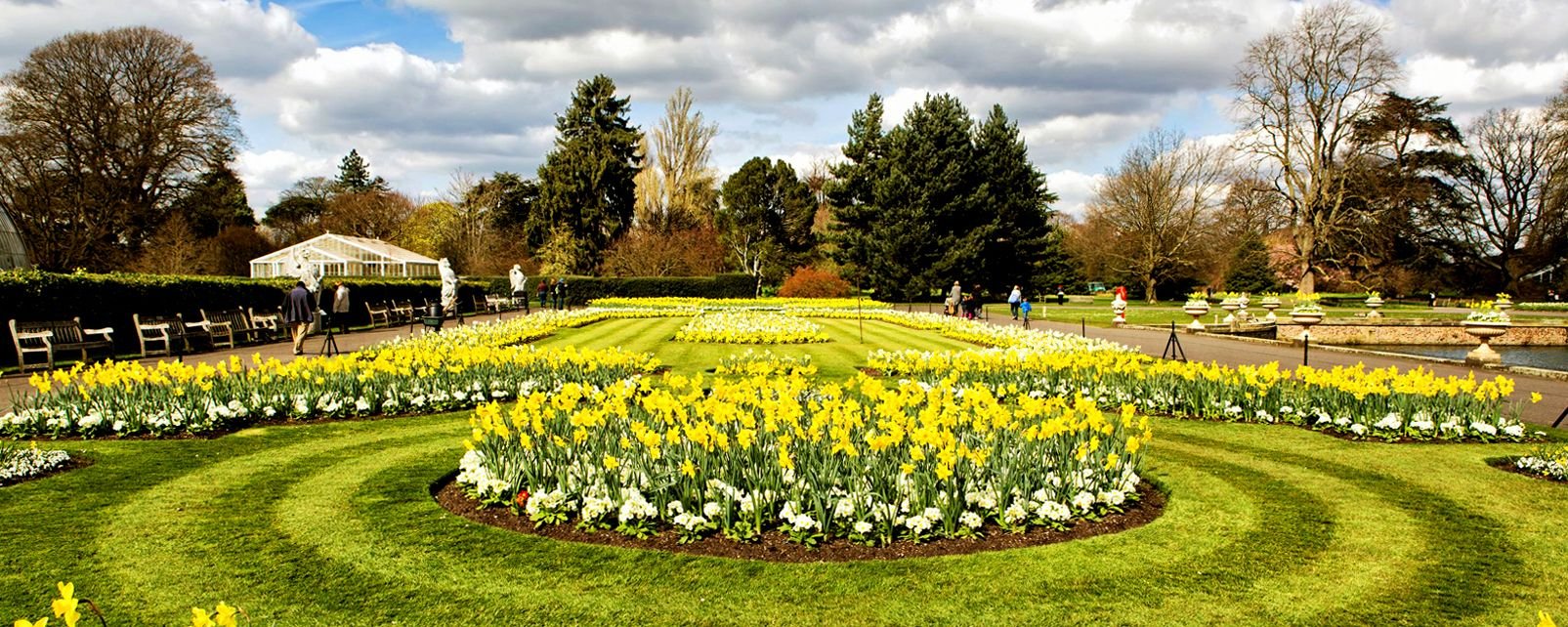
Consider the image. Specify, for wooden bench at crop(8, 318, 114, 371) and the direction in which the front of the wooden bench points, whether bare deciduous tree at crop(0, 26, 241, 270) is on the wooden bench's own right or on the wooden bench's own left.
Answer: on the wooden bench's own left

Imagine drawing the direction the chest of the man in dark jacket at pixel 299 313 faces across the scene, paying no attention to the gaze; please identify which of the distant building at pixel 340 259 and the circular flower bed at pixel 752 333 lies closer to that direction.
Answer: the distant building

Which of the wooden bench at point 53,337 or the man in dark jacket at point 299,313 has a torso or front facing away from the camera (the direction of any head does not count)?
the man in dark jacket

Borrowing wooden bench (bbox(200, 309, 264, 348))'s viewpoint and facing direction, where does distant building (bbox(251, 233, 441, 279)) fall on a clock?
The distant building is roughly at 8 o'clock from the wooden bench.

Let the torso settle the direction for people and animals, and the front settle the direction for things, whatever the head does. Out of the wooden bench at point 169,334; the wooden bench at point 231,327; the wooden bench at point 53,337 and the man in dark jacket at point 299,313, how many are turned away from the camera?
1

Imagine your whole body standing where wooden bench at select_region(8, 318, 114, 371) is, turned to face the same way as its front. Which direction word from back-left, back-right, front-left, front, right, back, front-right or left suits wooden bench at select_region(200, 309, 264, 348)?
left

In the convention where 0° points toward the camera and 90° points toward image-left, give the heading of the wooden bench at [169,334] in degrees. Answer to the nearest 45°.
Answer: approximately 315°

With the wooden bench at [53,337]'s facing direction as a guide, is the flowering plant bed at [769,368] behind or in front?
in front

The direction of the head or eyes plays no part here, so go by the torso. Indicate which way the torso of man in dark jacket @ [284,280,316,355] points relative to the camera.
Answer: away from the camera

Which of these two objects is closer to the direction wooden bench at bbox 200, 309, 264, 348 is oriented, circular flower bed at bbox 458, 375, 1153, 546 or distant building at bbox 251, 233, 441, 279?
the circular flower bed

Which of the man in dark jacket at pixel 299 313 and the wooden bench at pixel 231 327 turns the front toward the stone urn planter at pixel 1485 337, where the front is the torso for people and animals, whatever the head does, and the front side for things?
the wooden bench

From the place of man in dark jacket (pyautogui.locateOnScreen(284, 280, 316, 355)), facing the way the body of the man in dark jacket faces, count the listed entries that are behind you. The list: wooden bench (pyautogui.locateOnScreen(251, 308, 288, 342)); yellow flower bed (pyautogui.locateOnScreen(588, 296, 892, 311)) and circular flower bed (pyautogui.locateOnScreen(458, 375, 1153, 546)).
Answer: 1

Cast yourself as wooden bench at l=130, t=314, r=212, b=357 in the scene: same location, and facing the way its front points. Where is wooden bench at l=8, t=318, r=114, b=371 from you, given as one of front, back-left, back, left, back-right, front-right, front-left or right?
right

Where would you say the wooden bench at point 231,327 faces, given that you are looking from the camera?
facing the viewer and to the right of the viewer
